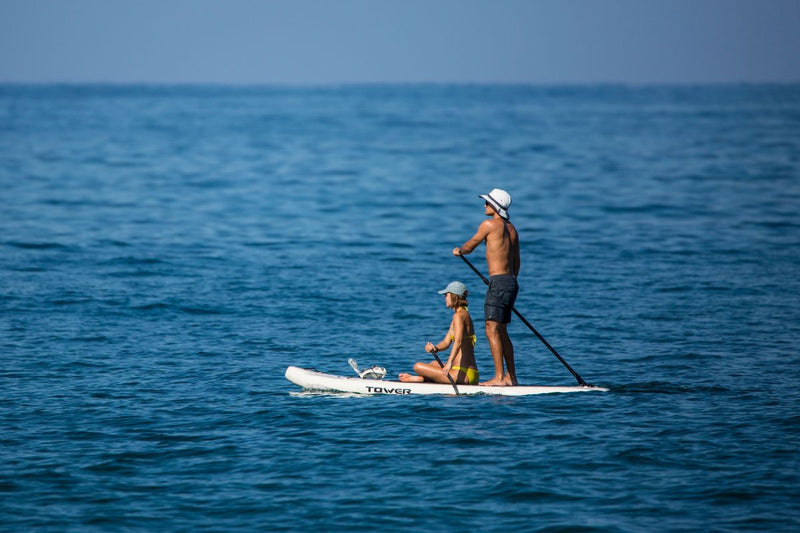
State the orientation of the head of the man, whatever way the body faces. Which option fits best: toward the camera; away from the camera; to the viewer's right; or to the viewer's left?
to the viewer's left

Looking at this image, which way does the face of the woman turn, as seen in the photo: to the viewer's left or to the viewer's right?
to the viewer's left

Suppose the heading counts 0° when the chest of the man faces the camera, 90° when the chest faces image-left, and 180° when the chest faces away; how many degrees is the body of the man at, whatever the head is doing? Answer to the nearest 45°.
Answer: approximately 135°

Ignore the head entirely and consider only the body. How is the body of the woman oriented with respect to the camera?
to the viewer's left

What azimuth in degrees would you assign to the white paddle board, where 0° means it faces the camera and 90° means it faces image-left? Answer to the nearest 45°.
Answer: approximately 90°
